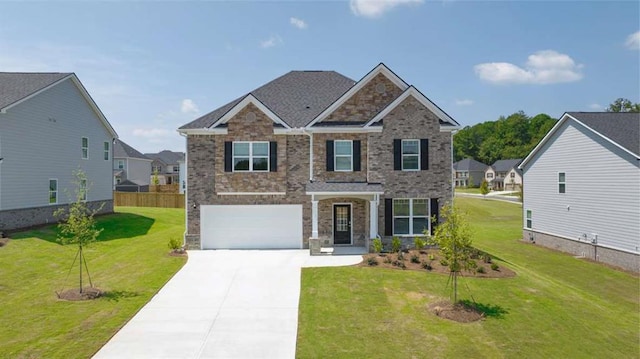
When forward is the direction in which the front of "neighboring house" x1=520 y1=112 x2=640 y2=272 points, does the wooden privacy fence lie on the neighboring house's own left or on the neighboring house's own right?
on the neighboring house's own right

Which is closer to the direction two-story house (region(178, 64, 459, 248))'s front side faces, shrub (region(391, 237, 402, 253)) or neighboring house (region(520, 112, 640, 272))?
the shrub

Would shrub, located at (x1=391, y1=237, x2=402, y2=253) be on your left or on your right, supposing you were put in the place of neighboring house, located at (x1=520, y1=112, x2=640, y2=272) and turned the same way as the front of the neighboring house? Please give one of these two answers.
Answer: on your right

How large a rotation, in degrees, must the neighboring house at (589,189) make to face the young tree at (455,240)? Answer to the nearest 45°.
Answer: approximately 45° to its right

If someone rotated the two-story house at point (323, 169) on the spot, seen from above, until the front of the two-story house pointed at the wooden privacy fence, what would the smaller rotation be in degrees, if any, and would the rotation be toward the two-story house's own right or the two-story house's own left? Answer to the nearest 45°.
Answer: approximately 135° to the two-story house's own right

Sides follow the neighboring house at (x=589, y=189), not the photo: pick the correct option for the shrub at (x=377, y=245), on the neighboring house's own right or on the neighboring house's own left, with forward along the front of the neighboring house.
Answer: on the neighboring house's own right

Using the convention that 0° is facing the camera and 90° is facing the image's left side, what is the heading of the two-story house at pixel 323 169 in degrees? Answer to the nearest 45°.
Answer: approximately 0°

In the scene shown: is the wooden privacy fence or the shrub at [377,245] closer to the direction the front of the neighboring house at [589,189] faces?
the shrub

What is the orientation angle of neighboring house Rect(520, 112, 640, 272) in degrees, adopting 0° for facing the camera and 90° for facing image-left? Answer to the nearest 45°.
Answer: approximately 315°
